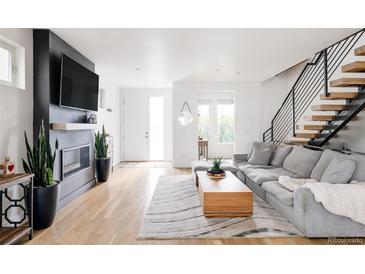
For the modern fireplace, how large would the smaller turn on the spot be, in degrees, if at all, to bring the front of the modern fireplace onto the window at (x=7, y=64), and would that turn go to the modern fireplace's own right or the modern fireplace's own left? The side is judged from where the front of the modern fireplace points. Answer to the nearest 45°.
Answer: approximately 90° to the modern fireplace's own right

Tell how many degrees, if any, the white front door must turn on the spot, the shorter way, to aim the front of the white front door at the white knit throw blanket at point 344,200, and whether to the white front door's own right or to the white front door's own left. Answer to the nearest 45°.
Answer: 0° — it already faces it

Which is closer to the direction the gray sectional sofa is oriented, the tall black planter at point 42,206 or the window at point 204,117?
the tall black planter

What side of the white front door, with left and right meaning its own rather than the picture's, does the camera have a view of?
front

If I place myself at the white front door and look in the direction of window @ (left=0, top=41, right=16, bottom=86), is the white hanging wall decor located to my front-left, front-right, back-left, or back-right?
front-left

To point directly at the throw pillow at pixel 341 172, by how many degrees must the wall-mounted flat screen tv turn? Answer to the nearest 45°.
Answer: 0° — it already faces it

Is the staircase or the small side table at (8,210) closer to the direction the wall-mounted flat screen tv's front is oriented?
the staircase

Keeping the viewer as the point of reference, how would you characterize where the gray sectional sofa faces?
facing the viewer and to the left of the viewer

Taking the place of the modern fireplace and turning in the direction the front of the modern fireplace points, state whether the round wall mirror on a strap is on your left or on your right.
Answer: on your left

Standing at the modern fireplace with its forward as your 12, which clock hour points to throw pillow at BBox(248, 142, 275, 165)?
The throw pillow is roughly at 11 o'clock from the modern fireplace.

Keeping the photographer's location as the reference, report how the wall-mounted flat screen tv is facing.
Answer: facing the viewer and to the right of the viewer

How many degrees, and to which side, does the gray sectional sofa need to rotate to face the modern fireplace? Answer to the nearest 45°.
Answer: approximately 45° to its right

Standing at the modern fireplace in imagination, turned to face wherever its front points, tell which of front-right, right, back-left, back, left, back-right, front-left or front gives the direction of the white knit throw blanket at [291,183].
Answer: front

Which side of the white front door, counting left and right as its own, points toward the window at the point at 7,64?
front

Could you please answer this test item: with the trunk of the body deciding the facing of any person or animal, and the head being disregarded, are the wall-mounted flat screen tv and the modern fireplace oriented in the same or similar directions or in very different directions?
same or similar directions

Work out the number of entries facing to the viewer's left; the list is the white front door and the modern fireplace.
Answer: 0

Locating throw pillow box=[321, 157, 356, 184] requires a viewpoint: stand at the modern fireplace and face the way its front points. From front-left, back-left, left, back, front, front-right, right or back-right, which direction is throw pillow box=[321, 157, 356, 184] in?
front

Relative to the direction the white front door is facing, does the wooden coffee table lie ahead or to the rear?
ahead

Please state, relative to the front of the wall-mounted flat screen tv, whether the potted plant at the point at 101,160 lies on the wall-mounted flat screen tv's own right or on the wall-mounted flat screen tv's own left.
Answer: on the wall-mounted flat screen tv's own left
